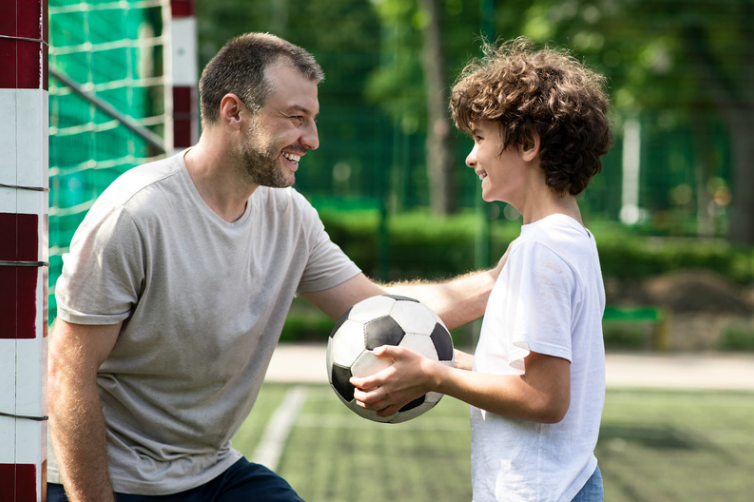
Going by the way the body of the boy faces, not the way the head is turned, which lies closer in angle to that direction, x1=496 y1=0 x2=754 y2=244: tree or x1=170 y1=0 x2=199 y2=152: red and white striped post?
the red and white striped post

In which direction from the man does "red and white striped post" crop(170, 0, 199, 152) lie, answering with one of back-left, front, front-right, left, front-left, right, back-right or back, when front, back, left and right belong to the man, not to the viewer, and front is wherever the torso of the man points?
back-left

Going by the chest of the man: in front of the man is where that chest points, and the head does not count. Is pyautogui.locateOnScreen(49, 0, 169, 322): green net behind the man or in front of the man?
behind

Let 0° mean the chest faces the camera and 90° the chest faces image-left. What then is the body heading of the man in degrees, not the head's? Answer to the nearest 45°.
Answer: approximately 315°

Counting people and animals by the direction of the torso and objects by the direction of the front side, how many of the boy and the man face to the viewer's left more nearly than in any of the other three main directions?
1

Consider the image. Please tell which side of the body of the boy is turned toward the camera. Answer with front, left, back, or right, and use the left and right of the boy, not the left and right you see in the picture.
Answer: left

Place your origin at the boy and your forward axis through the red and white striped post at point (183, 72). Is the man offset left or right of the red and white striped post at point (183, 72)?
left

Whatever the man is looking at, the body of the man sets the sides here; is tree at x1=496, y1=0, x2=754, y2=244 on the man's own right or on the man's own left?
on the man's own left

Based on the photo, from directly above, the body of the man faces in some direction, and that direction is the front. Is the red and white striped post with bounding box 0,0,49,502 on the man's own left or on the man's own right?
on the man's own right
